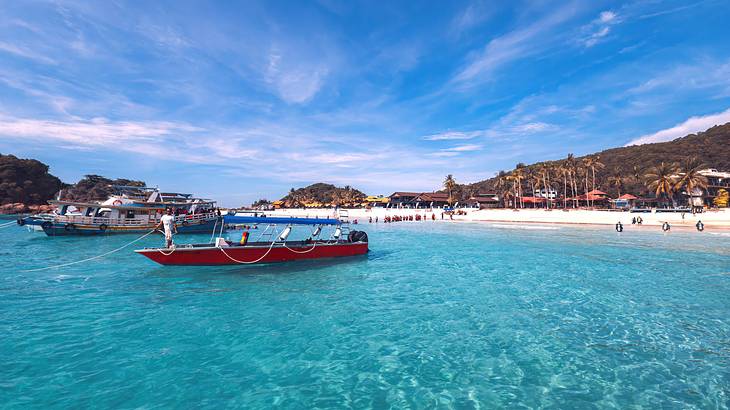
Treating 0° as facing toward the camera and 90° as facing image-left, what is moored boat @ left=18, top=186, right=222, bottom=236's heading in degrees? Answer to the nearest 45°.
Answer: approximately 90°

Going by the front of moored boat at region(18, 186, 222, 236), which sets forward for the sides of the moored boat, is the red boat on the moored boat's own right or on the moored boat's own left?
on the moored boat's own left

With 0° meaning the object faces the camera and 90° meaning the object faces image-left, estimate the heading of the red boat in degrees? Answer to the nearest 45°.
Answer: approximately 90°

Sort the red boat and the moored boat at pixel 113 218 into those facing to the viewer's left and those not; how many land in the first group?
2

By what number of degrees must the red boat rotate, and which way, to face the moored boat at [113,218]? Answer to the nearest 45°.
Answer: approximately 45° to its right
